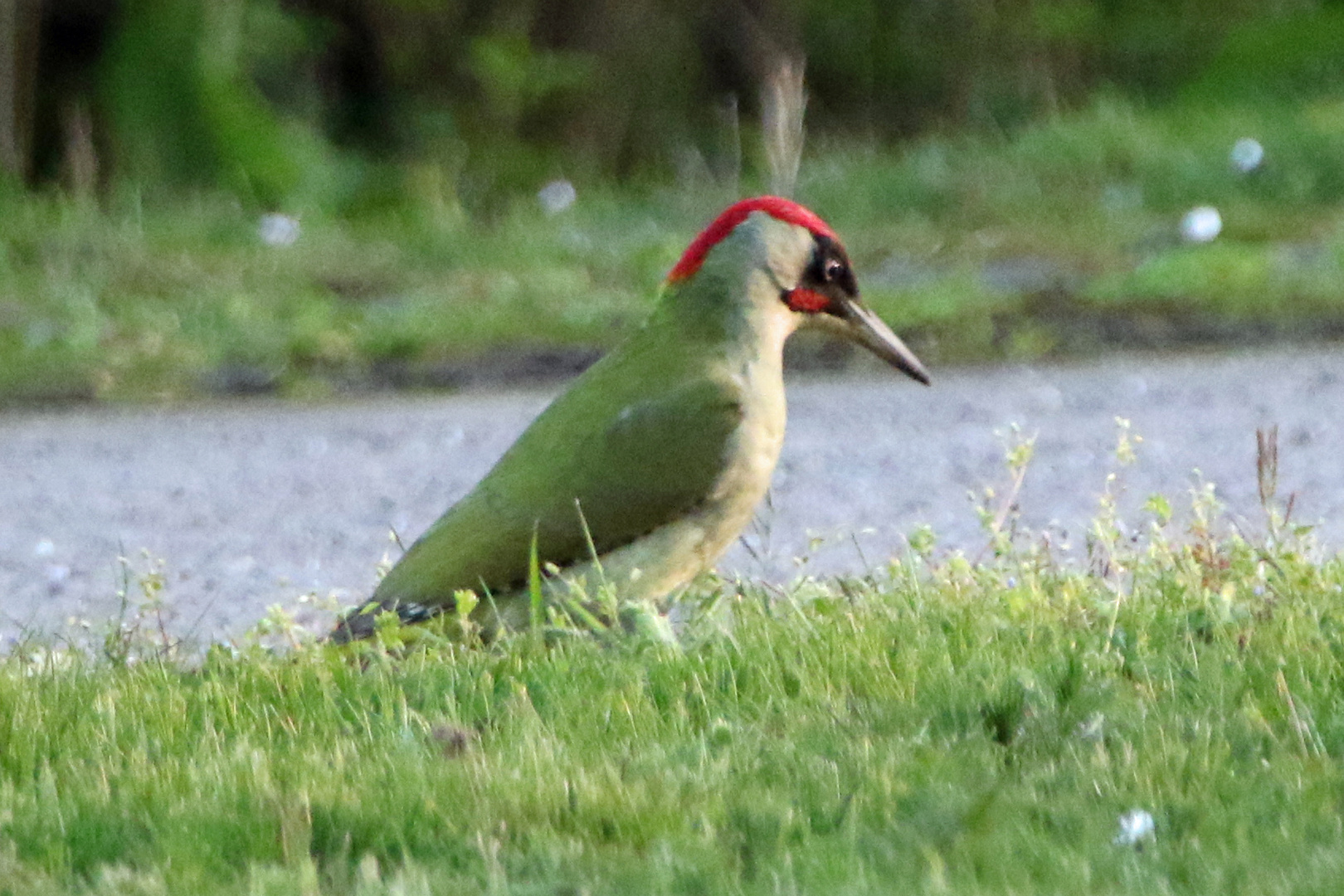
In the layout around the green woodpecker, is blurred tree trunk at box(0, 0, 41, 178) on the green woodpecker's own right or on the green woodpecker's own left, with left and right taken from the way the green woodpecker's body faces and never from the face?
on the green woodpecker's own left

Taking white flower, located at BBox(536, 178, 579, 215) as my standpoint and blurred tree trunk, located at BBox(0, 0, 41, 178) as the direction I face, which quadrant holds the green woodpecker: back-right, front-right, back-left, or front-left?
back-left

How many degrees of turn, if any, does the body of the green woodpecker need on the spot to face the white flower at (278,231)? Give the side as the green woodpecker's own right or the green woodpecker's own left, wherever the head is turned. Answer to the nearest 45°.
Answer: approximately 90° to the green woodpecker's own left

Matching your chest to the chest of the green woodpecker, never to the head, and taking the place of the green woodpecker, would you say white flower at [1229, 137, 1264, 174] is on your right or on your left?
on your left

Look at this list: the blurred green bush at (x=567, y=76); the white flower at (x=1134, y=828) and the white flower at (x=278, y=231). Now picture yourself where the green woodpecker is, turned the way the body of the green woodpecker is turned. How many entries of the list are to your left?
2

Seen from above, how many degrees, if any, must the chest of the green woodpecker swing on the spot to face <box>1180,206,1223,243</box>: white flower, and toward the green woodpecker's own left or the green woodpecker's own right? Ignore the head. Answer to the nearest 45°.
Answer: approximately 45° to the green woodpecker's own left

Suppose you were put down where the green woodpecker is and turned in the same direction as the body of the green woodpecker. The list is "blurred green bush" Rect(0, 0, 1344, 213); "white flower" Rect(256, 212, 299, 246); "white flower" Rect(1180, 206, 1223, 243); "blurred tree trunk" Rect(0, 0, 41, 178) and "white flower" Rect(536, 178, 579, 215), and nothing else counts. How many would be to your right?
0

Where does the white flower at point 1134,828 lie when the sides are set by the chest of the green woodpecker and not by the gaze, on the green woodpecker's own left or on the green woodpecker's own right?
on the green woodpecker's own right

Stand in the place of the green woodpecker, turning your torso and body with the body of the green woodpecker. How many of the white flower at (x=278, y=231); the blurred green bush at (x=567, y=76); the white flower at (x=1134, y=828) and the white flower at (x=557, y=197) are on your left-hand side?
3

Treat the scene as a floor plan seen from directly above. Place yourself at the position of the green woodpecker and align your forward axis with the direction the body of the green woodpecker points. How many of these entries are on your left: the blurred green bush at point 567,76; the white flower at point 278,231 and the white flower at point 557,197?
3

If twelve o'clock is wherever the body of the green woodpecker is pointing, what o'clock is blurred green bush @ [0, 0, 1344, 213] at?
The blurred green bush is roughly at 9 o'clock from the green woodpecker.

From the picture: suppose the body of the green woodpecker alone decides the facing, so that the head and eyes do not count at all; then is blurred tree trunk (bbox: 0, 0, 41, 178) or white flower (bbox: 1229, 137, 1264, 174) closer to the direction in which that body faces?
the white flower

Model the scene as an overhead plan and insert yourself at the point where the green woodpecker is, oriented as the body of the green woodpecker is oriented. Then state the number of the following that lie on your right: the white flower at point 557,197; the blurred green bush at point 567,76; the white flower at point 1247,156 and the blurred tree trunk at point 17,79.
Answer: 0

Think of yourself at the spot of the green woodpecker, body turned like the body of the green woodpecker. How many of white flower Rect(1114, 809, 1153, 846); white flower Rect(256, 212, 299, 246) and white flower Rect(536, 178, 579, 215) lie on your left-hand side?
2

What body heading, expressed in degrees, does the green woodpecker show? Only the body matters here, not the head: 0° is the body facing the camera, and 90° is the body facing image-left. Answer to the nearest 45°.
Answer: approximately 270°

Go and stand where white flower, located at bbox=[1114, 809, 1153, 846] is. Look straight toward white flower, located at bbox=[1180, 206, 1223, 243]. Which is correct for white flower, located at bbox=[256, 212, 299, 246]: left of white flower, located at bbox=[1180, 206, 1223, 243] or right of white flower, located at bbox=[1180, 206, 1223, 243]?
left
